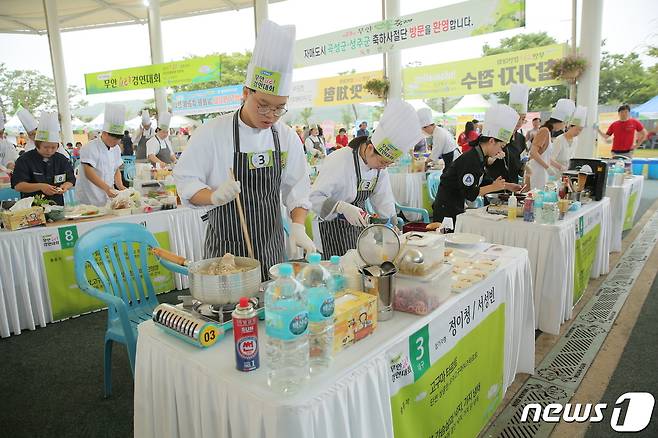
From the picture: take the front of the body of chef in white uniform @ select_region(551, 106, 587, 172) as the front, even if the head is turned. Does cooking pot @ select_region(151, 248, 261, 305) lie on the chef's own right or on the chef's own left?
on the chef's own right

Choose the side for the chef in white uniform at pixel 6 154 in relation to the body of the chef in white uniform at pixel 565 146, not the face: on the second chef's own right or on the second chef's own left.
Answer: on the second chef's own right

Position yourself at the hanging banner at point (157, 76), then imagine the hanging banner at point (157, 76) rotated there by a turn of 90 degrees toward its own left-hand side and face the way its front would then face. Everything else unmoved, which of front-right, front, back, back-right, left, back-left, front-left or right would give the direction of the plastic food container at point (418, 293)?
front-right

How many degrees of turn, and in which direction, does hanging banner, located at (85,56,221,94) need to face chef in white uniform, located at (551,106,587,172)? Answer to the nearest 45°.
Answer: approximately 90° to its left

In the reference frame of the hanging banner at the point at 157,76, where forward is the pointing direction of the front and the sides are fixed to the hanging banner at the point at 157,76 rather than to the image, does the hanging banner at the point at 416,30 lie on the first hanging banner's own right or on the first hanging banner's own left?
on the first hanging banner's own left

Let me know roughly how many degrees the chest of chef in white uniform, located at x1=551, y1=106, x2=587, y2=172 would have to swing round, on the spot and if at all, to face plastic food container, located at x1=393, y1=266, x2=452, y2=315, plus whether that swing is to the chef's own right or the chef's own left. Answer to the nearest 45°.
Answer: approximately 45° to the chef's own right

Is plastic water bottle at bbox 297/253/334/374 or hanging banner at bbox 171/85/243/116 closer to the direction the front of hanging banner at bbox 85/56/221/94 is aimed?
the plastic water bottle

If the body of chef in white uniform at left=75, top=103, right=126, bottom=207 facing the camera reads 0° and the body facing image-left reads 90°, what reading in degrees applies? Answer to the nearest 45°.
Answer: approximately 315°

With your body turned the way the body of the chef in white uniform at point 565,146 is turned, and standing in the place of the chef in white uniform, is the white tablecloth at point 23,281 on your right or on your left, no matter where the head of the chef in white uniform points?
on your right

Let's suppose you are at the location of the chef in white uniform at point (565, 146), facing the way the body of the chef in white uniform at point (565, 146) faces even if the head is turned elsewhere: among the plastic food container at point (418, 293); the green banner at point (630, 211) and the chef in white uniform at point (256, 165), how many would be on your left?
1

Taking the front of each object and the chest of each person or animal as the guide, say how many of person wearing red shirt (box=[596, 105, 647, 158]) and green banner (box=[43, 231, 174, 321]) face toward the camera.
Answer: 2
